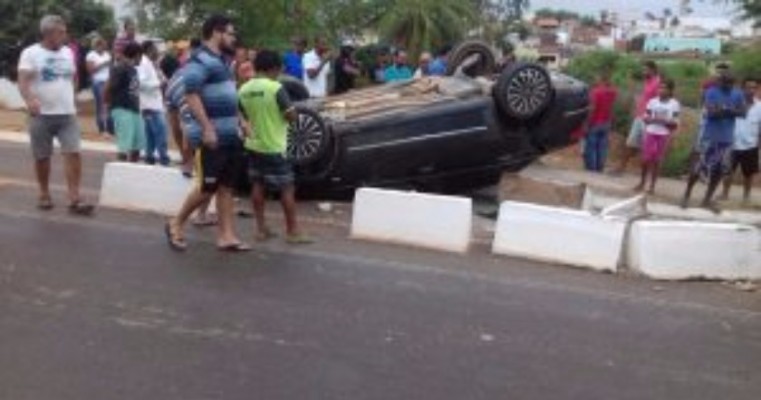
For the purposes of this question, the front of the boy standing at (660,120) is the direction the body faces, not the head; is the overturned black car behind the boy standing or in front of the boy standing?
in front

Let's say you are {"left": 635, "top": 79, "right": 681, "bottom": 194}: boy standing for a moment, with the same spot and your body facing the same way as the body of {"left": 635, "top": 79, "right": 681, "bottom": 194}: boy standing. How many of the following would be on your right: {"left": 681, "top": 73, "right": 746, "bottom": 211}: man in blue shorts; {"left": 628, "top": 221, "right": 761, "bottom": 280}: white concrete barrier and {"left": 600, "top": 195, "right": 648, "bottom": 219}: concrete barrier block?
0

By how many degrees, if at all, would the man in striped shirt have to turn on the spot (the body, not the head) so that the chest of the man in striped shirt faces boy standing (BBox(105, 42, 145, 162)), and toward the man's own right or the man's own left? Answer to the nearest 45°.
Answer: approximately 90° to the man's own left

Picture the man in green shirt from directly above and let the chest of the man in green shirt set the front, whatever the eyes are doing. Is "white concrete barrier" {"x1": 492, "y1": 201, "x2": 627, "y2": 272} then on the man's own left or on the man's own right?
on the man's own right

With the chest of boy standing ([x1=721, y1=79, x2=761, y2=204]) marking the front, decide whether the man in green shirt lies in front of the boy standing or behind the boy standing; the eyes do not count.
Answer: in front

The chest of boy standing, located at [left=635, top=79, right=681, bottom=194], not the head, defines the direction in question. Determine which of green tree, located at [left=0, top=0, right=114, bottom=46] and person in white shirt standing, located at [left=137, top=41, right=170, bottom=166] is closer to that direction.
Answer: the person in white shirt standing

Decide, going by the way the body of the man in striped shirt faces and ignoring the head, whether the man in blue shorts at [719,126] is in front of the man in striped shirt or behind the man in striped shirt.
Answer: in front

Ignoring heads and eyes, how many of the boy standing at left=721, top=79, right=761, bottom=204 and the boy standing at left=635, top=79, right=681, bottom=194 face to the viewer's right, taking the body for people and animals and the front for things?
0

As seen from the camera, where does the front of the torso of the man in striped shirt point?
to the viewer's right

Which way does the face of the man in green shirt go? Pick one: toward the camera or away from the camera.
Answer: away from the camera
